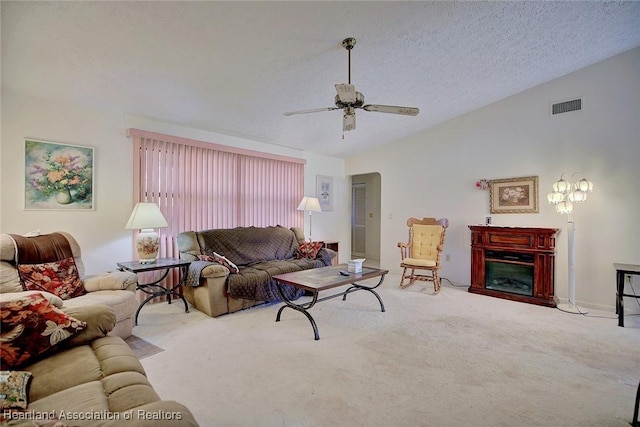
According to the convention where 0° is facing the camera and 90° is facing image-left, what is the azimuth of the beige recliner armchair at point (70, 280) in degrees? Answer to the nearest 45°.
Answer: approximately 315°

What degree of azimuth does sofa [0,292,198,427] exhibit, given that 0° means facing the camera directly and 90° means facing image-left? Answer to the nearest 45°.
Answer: approximately 225°

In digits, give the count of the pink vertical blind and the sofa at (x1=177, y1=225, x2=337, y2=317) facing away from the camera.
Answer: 0

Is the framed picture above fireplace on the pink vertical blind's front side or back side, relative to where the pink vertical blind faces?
on the front side

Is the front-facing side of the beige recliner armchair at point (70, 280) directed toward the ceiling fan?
yes

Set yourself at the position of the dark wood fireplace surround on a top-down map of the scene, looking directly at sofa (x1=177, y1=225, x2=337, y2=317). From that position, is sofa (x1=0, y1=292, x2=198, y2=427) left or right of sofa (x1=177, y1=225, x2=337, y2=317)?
left

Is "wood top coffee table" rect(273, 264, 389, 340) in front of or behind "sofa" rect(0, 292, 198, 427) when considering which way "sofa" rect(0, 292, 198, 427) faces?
in front

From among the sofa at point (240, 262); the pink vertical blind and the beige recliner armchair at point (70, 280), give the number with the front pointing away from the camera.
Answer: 0

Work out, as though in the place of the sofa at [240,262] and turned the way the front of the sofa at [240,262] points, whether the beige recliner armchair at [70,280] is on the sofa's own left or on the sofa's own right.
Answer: on the sofa's own right

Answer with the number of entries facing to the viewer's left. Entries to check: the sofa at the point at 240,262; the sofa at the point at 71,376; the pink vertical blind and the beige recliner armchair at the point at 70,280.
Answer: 0

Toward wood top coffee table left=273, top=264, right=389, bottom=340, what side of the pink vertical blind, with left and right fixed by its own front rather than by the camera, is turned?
front

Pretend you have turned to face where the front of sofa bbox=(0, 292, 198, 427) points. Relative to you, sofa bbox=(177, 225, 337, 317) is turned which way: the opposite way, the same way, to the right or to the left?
to the right

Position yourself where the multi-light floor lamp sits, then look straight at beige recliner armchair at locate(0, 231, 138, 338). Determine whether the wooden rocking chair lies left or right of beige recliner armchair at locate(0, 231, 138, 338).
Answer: right

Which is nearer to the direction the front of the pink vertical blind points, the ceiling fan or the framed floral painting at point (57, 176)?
the ceiling fan

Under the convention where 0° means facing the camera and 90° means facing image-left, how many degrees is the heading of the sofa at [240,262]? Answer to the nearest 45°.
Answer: approximately 315°

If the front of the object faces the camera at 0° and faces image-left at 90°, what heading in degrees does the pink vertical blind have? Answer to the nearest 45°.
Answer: approximately 315°

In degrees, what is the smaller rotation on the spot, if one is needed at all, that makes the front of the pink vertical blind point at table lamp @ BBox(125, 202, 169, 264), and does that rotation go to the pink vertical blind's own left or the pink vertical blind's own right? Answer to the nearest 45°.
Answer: approximately 90° to the pink vertical blind's own right

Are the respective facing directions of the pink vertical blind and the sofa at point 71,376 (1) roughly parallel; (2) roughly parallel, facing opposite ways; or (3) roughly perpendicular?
roughly perpendicular
